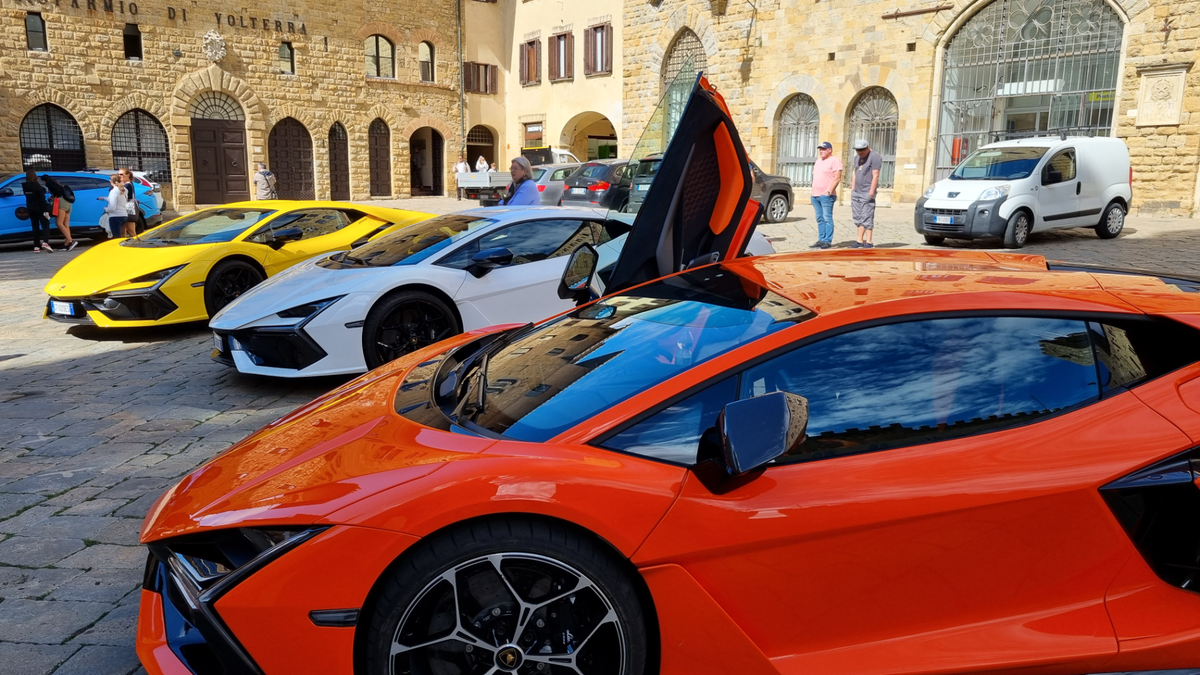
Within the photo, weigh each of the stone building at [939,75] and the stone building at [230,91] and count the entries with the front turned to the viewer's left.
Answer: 0

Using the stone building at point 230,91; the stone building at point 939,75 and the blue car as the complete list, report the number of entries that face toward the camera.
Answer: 2

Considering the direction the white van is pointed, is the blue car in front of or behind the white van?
in front

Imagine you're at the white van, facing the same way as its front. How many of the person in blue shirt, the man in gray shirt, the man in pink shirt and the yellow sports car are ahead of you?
4

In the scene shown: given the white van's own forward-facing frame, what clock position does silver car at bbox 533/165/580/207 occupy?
The silver car is roughly at 2 o'clock from the white van.

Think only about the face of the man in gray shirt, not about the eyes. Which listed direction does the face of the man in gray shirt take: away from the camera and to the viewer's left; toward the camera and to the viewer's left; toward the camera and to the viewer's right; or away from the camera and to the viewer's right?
toward the camera and to the viewer's left

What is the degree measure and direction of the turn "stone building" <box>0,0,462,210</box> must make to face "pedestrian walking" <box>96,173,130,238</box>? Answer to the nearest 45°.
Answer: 0° — it already faces them

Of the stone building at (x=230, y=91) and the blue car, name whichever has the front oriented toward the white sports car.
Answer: the stone building

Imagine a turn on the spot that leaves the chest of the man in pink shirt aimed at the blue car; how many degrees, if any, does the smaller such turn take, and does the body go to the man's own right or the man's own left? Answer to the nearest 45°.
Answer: approximately 45° to the man's own right

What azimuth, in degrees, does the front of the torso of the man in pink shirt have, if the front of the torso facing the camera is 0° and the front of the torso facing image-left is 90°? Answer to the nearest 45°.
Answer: approximately 45°

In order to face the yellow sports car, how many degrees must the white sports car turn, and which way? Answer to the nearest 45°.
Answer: approximately 90° to its right

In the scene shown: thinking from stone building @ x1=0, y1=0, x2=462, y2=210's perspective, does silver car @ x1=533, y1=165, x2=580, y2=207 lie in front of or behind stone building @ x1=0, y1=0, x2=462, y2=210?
in front

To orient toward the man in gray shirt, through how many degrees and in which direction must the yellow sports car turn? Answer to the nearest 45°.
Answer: approximately 135° to its left

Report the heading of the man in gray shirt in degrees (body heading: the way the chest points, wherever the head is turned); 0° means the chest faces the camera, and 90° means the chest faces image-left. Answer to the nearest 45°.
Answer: approximately 45°
